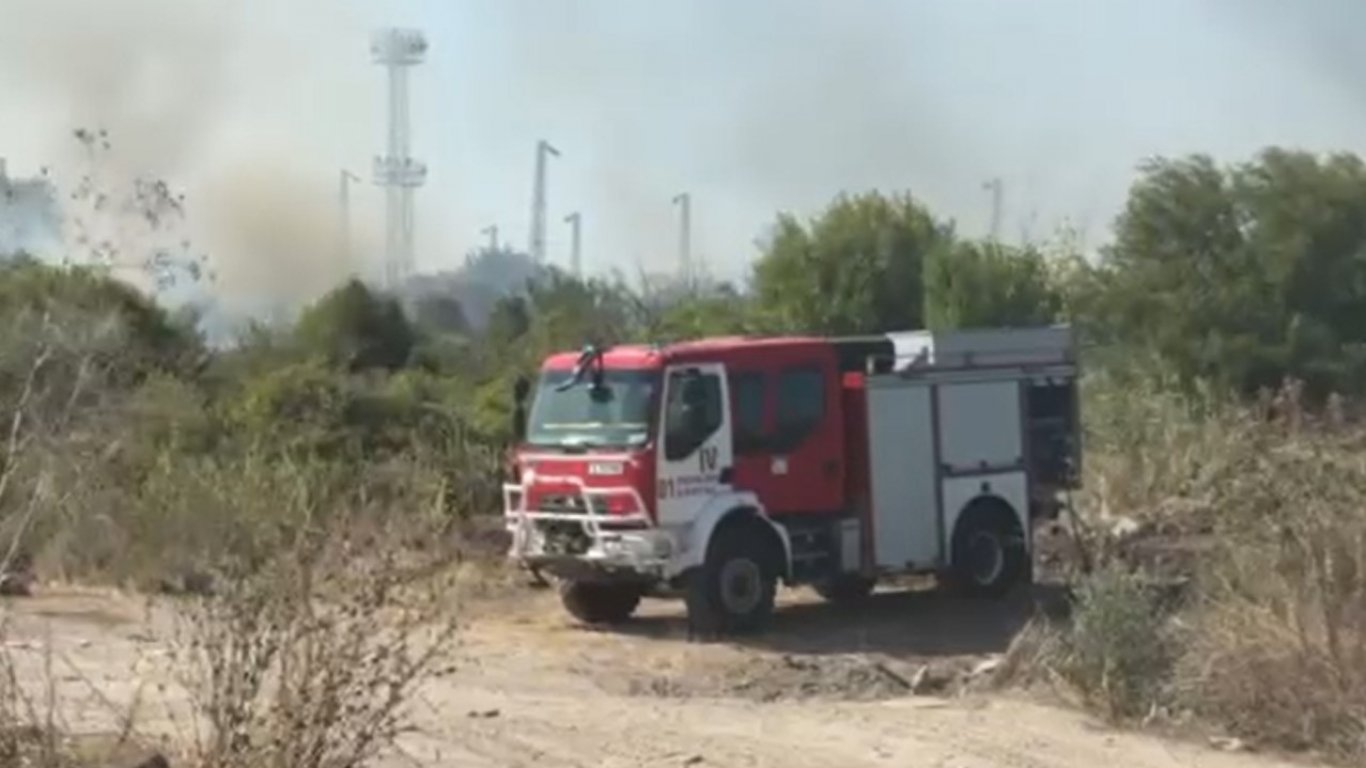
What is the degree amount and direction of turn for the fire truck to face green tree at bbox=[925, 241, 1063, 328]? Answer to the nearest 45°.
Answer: approximately 135° to its right

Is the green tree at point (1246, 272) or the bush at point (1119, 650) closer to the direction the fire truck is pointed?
the bush

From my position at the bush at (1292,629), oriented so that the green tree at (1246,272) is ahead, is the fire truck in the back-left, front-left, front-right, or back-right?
front-left

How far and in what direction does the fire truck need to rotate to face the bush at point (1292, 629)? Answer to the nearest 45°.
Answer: approximately 90° to its left

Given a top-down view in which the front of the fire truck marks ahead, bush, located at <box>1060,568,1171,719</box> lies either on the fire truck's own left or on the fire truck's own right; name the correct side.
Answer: on the fire truck's own left

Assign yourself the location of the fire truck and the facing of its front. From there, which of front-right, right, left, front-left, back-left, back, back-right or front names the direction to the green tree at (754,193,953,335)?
back-right

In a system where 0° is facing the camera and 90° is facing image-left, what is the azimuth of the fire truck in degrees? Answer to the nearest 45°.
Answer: approximately 45°
